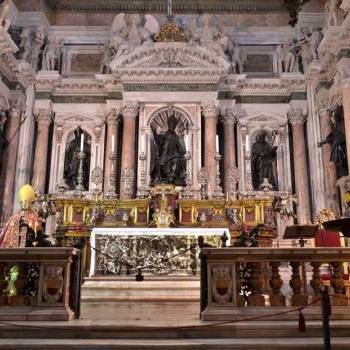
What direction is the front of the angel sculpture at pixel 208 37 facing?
toward the camera

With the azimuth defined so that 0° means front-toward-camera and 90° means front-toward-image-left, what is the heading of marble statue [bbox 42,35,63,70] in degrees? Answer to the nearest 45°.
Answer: approximately 0°

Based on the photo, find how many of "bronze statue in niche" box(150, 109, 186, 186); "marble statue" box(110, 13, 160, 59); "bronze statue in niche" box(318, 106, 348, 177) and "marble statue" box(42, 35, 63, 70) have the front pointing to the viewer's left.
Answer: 1

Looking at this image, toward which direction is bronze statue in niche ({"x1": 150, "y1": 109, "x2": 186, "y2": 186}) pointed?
toward the camera

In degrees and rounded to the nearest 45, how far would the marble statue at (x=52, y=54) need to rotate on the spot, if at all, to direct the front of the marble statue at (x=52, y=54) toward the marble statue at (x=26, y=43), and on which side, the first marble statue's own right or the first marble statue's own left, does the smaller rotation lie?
approximately 90° to the first marble statue's own right

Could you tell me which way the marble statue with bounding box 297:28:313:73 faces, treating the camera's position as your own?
facing the viewer and to the left of the viewer

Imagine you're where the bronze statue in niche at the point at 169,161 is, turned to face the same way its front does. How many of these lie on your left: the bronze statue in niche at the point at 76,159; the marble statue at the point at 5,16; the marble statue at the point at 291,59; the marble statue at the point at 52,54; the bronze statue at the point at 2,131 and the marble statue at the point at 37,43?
1

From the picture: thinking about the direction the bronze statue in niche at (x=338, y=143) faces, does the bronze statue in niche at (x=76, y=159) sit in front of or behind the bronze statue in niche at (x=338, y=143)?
in front
